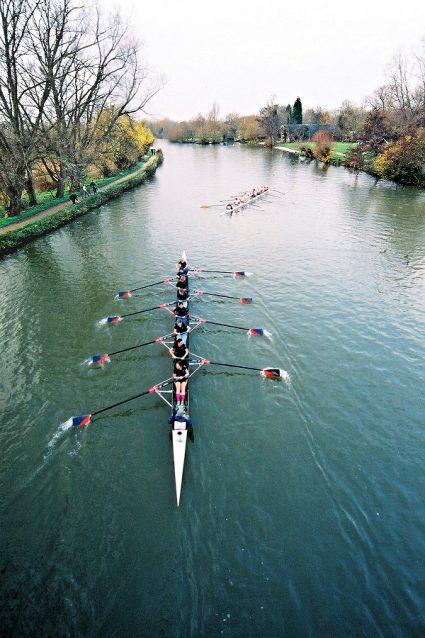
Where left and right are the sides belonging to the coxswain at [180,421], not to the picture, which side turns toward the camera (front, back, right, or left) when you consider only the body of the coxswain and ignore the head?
back

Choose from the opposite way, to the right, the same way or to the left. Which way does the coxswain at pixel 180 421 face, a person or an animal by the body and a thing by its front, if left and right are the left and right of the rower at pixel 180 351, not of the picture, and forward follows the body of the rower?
the opposite way

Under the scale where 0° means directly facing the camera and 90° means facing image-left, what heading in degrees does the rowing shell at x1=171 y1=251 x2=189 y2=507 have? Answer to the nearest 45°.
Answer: approximately 180°

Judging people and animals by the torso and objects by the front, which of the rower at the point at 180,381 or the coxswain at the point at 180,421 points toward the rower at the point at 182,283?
the coxswain

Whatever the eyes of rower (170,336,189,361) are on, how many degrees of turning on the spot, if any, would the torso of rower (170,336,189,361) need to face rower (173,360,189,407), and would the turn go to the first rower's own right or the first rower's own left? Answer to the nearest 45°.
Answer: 0° — they already face them

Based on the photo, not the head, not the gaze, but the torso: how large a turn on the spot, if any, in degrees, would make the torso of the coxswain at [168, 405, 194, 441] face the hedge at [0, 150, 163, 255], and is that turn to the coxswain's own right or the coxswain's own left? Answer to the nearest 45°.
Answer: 0° — they already face it

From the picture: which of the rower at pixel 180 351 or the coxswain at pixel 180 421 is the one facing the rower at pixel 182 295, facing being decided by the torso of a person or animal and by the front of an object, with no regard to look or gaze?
the coxswain

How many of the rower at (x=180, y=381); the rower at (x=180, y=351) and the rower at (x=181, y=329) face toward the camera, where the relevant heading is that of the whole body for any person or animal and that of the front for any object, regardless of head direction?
3

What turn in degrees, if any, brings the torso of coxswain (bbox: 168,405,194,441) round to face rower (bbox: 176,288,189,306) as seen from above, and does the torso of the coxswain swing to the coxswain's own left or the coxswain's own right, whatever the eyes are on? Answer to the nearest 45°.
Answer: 0° — they already face them
